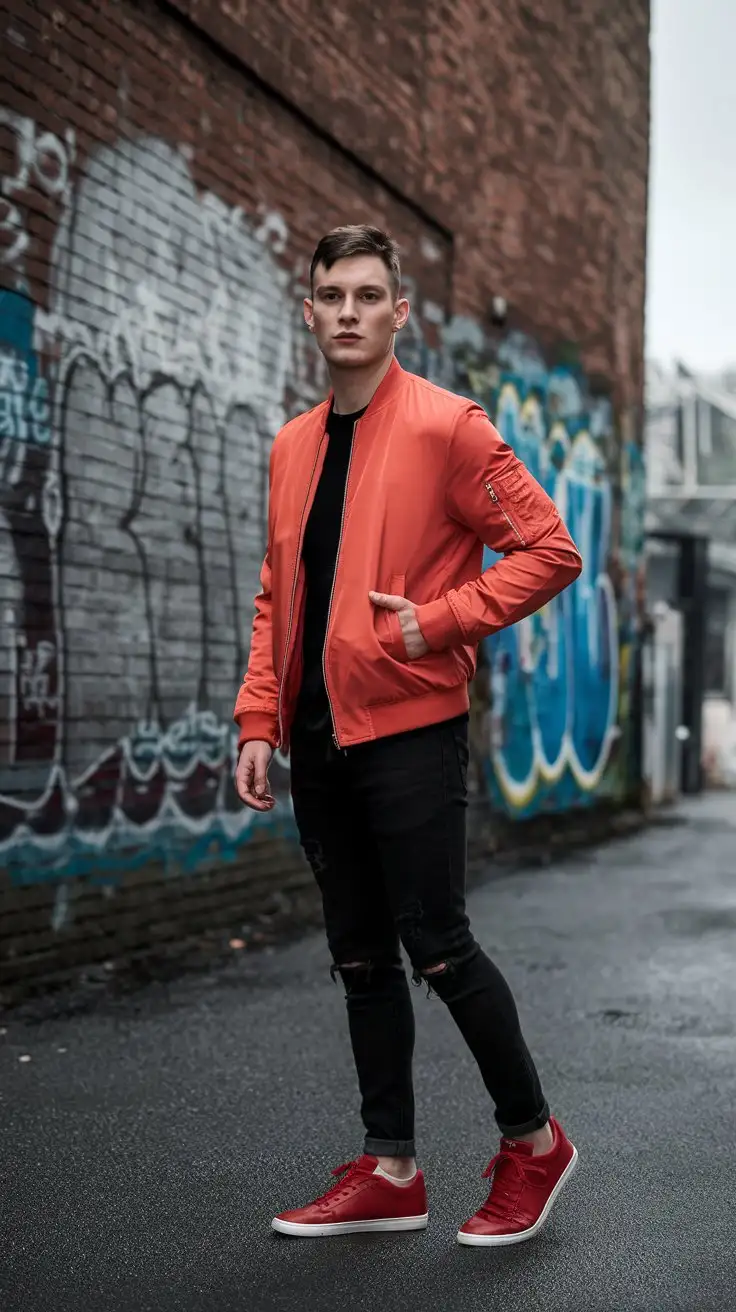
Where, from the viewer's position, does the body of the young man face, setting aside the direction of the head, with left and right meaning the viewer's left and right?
facing the viewer and to the left of the viewer

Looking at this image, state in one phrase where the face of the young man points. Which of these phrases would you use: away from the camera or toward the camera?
toward the camera
